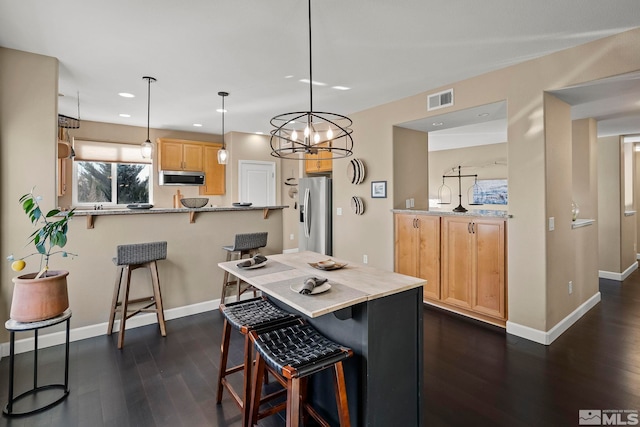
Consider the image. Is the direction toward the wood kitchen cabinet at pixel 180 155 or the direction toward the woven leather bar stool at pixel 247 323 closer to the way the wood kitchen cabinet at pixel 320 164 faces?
the woven leather bar stool

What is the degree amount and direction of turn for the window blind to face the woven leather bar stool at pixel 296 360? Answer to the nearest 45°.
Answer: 0° — it already faces it

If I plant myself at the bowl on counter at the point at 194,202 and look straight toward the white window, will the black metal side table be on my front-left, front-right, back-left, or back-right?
back-left

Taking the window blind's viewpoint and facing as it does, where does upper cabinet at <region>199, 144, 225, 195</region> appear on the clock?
The upper cabinet is roughly at 9 o'clock from the window blind.

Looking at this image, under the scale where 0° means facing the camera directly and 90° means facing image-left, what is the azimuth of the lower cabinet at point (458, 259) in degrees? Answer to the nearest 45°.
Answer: approximately 45°

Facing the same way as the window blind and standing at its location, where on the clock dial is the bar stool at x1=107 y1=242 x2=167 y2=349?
The bar stool is roughly at 12 o'clock from the window blind.
